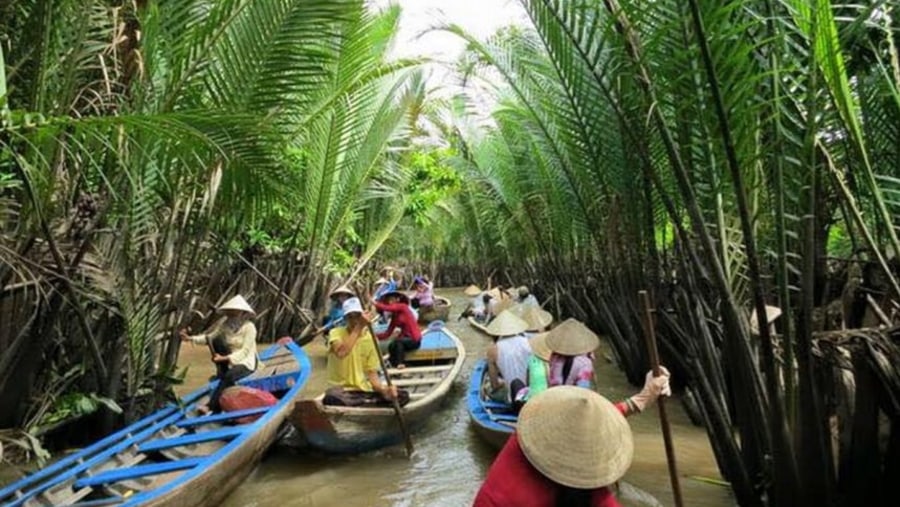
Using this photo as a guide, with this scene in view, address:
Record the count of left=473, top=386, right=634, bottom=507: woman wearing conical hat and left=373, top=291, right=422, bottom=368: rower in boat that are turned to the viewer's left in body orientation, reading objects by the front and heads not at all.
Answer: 1

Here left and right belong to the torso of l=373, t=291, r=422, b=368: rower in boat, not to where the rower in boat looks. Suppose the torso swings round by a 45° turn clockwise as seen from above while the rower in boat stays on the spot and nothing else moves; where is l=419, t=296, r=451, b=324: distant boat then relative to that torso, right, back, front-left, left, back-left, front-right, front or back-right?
front-right

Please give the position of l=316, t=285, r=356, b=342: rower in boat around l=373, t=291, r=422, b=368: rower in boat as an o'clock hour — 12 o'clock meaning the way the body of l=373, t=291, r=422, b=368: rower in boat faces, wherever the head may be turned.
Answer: l=316, t=285, r=356, b=342: rower in boat is roughly at 2 o'clock from l=373, t=291, r=422, b=368: rower in boat.

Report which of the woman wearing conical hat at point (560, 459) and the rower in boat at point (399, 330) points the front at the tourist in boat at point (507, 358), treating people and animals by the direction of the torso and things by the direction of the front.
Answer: the woman wearing conical hat

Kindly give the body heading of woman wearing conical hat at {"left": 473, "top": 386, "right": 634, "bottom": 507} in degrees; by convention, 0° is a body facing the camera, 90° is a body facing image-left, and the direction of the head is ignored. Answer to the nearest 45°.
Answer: approximately 180°

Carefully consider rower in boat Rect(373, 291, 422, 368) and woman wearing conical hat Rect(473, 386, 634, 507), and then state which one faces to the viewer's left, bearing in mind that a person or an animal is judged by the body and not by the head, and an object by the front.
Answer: the rower in boat

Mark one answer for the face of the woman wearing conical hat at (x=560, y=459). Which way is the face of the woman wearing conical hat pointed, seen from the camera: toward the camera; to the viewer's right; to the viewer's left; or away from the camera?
away from the camera

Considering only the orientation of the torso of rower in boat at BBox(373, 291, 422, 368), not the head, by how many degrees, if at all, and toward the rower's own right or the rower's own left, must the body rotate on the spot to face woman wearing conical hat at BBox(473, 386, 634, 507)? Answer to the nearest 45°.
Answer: approximately 90° to the rower's own left
